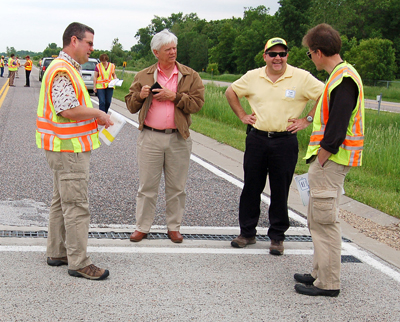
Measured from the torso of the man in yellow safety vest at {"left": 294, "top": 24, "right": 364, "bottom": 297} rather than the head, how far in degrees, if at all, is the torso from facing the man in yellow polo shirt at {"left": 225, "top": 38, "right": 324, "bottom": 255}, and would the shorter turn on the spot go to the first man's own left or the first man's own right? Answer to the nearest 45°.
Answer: approximately 45° to the first man's own right

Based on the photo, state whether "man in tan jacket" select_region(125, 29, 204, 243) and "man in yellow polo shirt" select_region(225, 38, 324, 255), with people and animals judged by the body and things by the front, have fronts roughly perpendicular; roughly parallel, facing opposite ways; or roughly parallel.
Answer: roughly parallel

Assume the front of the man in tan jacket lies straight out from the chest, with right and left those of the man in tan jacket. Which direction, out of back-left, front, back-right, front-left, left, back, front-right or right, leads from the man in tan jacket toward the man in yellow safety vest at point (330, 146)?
front-left

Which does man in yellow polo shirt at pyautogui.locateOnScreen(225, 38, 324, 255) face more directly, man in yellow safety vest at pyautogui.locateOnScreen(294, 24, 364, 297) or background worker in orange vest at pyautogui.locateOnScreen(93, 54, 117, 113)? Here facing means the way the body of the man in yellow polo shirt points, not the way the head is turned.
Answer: the man in yellow safety vest

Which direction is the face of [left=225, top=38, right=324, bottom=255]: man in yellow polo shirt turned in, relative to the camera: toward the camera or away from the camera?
toward the camera

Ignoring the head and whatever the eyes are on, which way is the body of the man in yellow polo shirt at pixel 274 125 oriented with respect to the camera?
toward the camera

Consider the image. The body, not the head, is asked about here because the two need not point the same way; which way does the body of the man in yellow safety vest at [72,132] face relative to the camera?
to the viewer's right

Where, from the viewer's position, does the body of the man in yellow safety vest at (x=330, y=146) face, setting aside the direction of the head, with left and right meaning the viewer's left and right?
facing to the left of the viewer

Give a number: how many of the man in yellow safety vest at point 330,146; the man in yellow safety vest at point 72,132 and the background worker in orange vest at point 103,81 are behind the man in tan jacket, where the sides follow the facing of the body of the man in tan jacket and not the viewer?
1

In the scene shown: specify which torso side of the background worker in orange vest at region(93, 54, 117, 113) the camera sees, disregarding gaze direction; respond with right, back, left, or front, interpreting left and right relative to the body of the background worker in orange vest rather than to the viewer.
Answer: front

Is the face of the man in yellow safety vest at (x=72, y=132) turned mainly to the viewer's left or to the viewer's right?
to the viewer's right

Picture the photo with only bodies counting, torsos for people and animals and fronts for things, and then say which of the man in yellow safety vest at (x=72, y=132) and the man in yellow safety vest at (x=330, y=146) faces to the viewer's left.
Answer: the man in yellow safety vest at (x=330, y=146)

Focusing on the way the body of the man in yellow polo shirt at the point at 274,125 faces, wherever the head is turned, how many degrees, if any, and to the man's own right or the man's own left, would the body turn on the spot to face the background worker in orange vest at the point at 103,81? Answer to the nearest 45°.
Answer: approximately 135° to the man's own right

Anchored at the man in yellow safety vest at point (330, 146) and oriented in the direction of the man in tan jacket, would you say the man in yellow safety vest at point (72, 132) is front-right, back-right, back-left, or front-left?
front-left

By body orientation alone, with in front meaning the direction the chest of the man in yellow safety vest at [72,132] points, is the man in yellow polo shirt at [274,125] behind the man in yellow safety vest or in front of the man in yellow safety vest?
in front

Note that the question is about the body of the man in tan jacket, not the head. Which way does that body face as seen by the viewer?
toward the camera

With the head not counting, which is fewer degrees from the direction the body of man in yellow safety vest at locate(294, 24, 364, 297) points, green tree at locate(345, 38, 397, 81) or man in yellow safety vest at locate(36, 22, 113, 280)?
the man in yellow safety vest

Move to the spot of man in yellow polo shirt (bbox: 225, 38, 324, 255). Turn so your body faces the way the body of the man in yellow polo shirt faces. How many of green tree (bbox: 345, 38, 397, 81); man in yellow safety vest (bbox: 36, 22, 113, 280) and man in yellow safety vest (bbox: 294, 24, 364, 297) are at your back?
1
